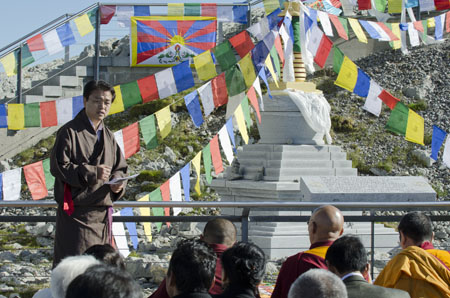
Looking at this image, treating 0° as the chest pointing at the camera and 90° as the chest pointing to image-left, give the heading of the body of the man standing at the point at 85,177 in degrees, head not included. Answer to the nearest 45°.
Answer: approximately 315°

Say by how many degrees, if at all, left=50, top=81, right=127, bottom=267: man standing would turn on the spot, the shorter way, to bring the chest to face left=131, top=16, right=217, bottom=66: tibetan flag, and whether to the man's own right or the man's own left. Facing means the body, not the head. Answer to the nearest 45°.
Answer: approximately 135° to the man's own left

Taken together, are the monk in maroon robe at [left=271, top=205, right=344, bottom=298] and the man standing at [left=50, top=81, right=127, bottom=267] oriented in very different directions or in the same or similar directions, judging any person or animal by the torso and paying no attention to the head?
very different directions

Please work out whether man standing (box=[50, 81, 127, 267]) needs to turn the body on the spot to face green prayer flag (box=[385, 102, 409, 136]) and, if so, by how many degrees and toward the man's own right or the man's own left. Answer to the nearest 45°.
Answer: approximately 90° to the man's own left

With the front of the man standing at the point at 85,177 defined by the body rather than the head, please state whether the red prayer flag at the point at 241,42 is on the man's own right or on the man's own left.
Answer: on the man's own left

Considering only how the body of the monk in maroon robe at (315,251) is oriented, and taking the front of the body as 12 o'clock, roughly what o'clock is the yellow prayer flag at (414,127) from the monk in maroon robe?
The yellow prayer flag is roughly at 2 o'clock from the monk in maroon robe.

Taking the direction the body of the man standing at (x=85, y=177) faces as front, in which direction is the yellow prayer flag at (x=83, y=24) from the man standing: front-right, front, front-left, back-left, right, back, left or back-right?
back-left

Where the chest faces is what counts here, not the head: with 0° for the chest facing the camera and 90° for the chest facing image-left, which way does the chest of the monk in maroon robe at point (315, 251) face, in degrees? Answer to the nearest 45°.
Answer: approximately 135°
